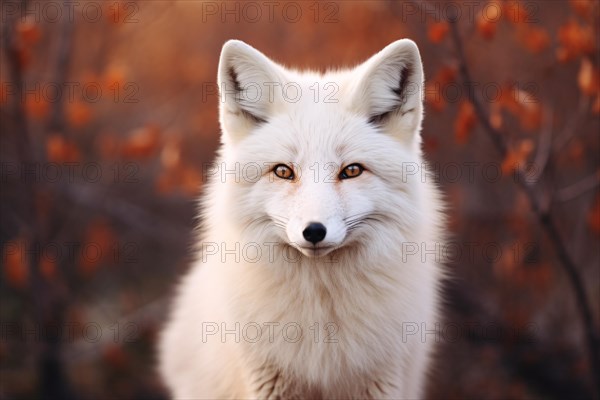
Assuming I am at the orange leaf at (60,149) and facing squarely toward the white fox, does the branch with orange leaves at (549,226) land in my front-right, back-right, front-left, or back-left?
front-left

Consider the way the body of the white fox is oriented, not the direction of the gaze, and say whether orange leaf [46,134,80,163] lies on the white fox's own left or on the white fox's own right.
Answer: on the white fox's own right

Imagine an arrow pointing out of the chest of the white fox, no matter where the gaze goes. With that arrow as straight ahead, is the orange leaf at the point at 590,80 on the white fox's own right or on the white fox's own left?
on the white fox's own left

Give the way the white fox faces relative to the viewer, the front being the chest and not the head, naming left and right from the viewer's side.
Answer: facing the viewer

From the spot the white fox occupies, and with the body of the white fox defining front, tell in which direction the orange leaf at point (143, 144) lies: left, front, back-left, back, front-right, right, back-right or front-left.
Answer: back-right

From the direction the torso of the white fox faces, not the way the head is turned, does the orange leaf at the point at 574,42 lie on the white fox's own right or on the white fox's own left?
on the white fox's own left
